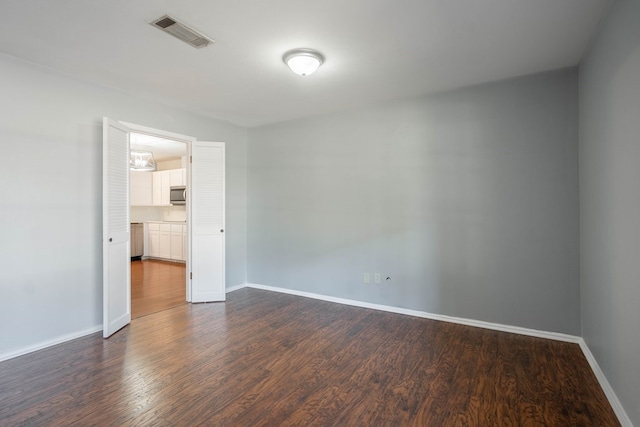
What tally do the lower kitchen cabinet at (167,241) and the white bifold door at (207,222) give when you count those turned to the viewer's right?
0

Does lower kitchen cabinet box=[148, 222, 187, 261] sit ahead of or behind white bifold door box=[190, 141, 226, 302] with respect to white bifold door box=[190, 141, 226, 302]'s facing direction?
behind

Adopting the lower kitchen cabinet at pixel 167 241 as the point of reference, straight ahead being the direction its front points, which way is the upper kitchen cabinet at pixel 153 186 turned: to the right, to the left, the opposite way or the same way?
the same way

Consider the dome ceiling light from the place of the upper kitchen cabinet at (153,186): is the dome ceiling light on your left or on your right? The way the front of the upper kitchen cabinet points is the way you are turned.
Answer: on your left

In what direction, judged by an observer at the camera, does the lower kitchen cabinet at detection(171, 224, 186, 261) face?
facing the viewer and to the left of the viewer

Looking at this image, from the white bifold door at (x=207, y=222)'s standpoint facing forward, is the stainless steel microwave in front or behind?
behind

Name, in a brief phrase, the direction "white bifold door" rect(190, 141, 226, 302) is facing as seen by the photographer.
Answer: facing the viewer

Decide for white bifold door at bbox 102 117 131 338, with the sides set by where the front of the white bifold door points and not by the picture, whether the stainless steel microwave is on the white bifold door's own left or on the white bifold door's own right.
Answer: on the white bifold door's own left

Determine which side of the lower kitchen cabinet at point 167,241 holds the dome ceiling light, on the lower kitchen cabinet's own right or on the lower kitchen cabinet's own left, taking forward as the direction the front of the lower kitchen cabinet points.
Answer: on the lower kitchen cabinet's own left

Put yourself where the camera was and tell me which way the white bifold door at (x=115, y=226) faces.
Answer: facing the viewer and to the right of the viewer

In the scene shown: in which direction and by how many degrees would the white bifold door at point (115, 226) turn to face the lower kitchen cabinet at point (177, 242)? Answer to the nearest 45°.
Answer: approximately 135° to its left
